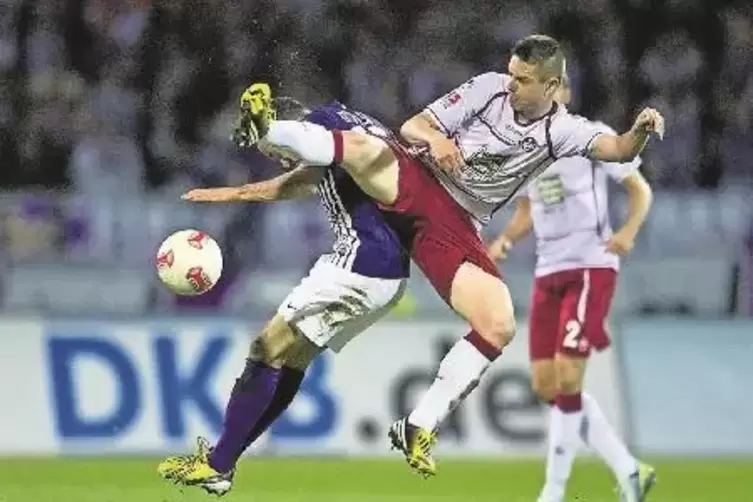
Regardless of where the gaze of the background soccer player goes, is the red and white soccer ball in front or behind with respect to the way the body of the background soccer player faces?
in front

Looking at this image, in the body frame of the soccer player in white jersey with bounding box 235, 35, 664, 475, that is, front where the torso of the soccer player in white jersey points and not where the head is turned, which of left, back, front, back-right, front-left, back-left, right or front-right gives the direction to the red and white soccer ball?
front-right

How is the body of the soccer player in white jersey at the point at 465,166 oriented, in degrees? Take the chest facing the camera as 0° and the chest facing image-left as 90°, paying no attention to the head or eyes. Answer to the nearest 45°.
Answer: approximately 45°

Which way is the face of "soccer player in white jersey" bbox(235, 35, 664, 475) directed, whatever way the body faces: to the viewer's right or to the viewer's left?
to the viewer's left

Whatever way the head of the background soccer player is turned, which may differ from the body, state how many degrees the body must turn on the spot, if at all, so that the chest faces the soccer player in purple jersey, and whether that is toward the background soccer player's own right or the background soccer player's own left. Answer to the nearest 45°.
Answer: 0° — they already face them

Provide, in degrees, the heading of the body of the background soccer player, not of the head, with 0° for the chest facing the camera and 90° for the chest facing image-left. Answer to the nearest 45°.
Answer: approximately 45°

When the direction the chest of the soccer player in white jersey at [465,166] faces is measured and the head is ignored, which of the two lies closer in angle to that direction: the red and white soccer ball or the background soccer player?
the red and white soccer ball
